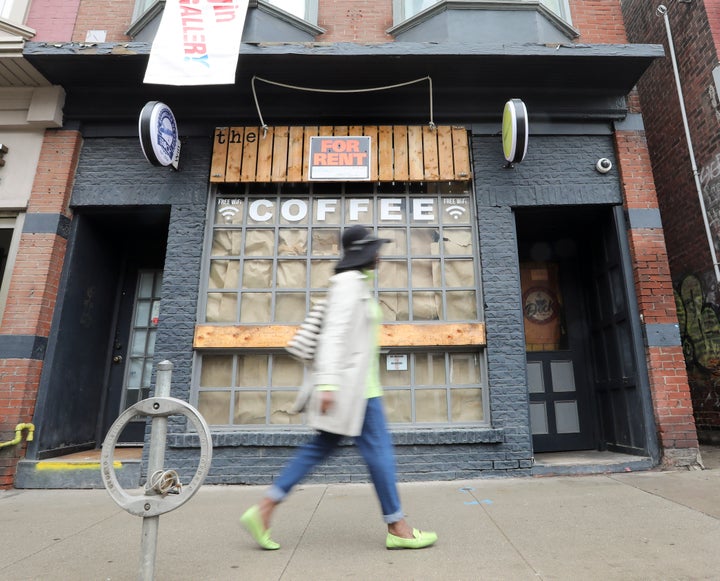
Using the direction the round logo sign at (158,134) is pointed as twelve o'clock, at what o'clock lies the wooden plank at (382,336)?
The wooden plank is roughly at 11 o'clock from the round logo sign.

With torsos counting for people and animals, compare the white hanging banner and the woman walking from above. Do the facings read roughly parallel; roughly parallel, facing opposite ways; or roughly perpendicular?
roughly perpendicular

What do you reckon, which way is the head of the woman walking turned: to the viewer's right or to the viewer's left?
to the viewer's right

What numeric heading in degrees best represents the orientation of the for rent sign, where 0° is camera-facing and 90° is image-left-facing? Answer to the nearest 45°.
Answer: approximately 0°

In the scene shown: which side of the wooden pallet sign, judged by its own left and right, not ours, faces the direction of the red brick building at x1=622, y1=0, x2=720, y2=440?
left

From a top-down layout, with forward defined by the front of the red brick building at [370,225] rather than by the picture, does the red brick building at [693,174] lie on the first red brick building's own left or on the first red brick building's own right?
on the first red brick building's own left

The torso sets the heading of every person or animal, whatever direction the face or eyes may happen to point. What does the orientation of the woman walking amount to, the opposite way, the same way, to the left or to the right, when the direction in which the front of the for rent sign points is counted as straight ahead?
to the left

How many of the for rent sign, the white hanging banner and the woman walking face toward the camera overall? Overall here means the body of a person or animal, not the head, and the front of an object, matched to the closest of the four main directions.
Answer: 2
